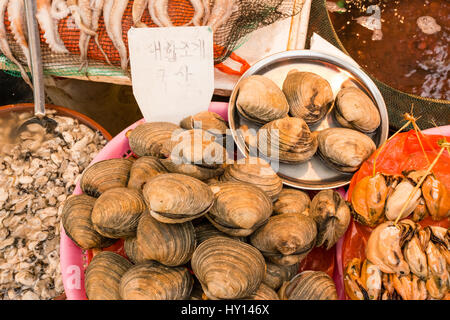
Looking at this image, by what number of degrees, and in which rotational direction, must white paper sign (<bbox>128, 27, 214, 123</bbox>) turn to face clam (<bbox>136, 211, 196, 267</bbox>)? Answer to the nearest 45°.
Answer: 0° — it already faces it

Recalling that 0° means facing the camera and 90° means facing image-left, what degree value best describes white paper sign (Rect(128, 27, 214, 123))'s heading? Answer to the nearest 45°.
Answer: approximately 0°

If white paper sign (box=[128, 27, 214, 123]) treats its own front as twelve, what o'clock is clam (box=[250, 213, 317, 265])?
The clam is roughly at 11 o'clock from the white paper sign.

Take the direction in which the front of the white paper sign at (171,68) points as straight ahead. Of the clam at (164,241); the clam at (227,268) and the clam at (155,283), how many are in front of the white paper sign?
3
